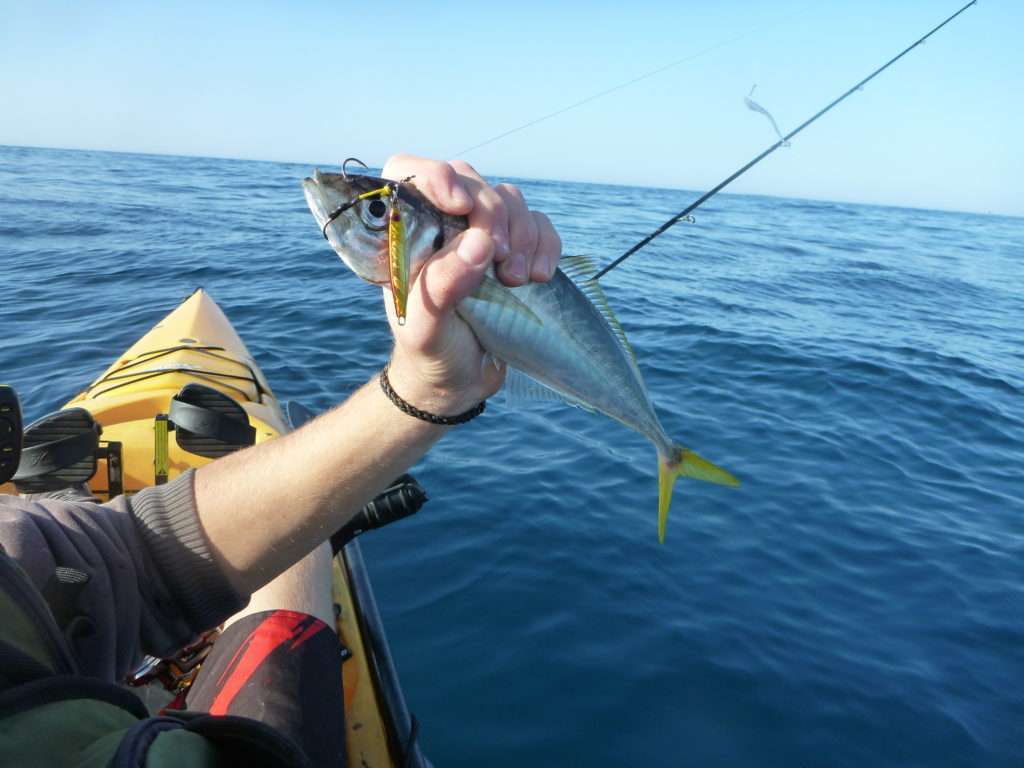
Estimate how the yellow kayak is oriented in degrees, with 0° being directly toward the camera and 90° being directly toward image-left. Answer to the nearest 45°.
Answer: approximately 180°
